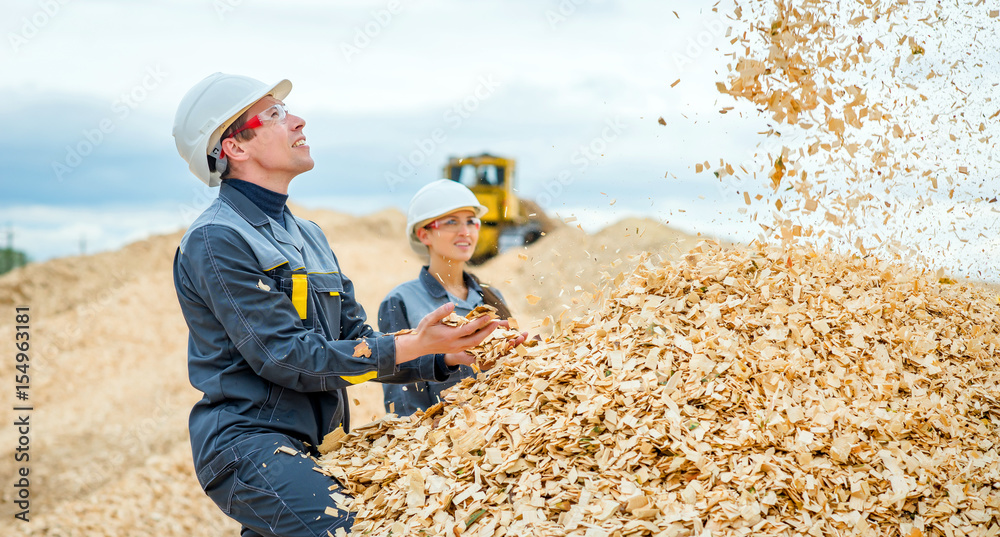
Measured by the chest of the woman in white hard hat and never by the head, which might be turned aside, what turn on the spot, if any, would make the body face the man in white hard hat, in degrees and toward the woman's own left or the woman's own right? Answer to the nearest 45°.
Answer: approximately 45° to the woman's own right

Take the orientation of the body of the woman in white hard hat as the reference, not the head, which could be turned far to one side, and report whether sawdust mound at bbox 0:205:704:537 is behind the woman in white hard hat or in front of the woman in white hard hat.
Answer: behind

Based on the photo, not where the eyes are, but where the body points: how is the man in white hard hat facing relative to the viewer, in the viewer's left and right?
facing to the right of the viewer

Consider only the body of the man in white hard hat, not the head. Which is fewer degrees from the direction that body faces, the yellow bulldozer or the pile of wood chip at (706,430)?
the pile of wood chip

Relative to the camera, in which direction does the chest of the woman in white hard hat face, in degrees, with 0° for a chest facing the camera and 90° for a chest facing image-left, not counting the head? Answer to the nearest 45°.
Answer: approximately 315°

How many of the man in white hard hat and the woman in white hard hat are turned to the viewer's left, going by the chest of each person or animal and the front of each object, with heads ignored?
0

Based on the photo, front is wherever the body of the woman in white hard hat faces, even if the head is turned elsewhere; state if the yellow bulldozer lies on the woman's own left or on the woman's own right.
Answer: on the woman's own left

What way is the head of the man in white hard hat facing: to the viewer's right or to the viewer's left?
to the viewer's right
